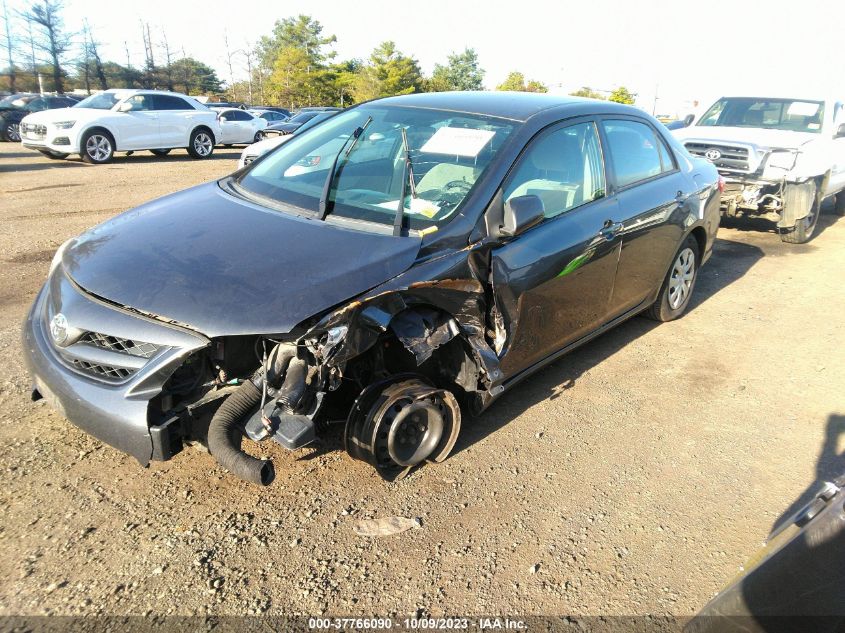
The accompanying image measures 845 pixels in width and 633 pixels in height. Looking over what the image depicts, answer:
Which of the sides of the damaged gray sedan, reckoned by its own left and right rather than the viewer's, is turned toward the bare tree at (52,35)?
right

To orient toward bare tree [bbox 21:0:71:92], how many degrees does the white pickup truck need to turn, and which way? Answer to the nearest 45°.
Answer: approximately 90° to its right

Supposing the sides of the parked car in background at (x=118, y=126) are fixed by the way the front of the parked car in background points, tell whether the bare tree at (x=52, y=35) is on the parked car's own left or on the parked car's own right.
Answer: on the parked car's own right

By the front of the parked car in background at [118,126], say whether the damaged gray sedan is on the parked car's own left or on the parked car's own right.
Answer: on the parked car's own left

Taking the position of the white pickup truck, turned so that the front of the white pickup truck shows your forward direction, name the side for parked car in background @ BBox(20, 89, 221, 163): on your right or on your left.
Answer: on your right

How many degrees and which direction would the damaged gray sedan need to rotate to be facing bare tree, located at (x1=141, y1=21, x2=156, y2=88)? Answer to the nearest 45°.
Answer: approximately 135° to its right

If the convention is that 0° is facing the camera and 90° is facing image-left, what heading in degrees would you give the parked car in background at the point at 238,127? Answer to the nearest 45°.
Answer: approximately 45°

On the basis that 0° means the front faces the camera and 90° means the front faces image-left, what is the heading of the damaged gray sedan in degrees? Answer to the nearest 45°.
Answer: approximately 45°

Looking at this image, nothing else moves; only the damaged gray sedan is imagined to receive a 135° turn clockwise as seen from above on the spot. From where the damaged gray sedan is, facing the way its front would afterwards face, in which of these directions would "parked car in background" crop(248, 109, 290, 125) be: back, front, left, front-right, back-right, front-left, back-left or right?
front

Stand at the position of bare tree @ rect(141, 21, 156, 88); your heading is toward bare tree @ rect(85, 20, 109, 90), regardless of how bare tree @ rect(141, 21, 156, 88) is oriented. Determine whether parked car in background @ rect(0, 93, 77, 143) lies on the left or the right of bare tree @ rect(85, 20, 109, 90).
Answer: left

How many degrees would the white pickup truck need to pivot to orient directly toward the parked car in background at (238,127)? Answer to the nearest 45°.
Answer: approximately 45° to its right

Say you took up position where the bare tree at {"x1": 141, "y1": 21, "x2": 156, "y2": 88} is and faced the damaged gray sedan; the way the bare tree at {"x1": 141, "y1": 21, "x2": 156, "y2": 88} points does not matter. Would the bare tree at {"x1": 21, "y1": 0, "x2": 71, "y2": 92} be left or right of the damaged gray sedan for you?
right

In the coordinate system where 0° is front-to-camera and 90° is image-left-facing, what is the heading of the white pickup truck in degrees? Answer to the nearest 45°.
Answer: approximately 45°

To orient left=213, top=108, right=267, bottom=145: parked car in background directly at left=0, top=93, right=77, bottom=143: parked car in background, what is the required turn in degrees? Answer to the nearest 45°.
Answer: approximately 45° to its right

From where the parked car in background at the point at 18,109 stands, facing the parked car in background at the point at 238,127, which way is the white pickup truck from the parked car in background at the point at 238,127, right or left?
right
